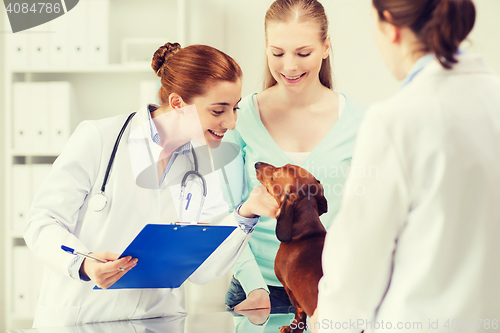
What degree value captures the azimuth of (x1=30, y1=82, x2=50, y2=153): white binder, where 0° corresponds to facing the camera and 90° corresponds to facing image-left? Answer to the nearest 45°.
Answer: approximately 0°

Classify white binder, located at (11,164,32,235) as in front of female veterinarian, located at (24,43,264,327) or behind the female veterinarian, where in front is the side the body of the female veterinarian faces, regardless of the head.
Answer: behind

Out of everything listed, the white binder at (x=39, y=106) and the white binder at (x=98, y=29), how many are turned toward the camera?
2

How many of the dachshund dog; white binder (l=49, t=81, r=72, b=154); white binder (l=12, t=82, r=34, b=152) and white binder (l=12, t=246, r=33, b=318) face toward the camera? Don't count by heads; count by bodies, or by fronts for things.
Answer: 3

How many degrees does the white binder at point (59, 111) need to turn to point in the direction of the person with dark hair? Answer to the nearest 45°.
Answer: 0° — it already faces them

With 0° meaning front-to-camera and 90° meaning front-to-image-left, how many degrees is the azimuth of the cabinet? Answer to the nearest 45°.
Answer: approximately 0°

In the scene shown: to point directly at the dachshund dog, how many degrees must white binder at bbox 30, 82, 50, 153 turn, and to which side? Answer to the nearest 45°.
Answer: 0° — it already faces it

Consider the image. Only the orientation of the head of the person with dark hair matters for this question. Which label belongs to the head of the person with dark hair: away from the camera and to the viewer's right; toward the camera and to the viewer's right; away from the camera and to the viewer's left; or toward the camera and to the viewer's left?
away from the camera and to the viewer's left
